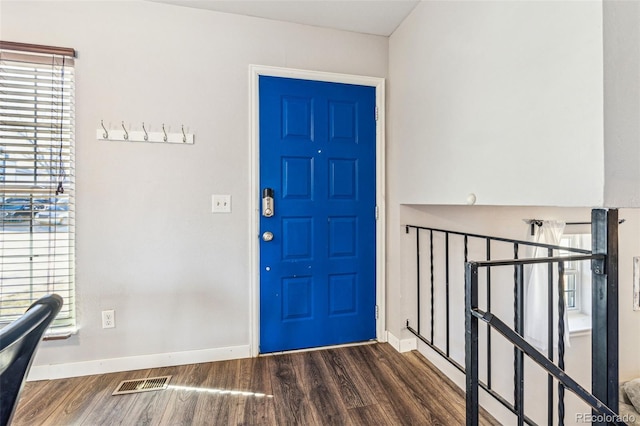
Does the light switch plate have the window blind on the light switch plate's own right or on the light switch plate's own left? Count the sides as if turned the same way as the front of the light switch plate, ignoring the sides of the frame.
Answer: on the light switch plate's own right

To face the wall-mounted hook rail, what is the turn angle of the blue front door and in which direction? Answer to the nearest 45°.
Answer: approximately 90° to its right
